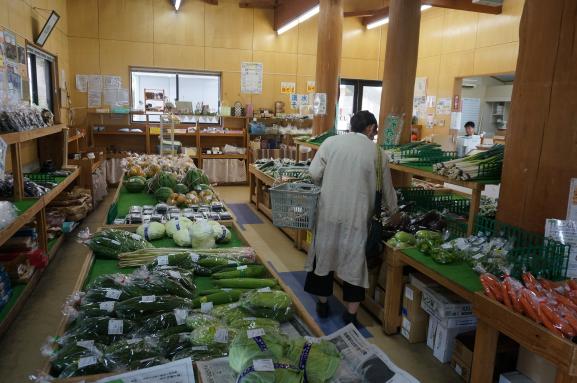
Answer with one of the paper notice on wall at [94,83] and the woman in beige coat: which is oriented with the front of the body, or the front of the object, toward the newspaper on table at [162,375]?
the paper notice on wall

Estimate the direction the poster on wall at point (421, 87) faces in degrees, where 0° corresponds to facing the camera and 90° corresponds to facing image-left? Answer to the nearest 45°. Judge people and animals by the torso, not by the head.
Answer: approximately 0°

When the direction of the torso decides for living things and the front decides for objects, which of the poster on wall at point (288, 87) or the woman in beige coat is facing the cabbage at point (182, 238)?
the poster on wall

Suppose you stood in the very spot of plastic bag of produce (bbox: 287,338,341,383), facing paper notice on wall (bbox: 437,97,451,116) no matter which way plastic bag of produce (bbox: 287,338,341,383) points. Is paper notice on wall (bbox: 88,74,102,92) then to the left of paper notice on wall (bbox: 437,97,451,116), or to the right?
left

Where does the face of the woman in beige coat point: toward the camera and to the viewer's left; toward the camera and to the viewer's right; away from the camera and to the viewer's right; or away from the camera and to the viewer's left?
away from the camera and to the viewer's right

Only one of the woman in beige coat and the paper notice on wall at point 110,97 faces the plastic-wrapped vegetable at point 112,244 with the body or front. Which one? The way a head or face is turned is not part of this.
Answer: the paper notice on wall

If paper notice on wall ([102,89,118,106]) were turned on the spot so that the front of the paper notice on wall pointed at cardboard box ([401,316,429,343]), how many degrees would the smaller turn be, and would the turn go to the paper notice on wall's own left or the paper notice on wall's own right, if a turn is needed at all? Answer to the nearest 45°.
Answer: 0° — it already faces it

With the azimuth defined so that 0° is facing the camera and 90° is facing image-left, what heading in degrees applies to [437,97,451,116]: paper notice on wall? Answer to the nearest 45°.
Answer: approximately 0°

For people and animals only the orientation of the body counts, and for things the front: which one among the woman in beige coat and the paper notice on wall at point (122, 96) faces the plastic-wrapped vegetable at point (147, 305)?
the paper notice on wall

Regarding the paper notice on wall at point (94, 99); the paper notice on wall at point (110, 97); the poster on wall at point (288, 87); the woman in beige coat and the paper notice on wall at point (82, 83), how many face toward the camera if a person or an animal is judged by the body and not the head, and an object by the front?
4

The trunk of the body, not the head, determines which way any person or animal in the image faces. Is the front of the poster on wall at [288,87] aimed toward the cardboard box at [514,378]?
yes
